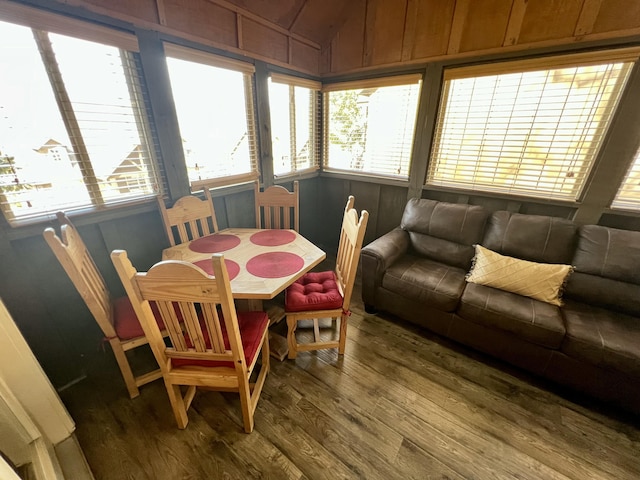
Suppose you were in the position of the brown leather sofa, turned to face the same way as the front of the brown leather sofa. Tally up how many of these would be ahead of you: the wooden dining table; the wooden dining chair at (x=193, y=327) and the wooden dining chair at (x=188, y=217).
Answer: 3

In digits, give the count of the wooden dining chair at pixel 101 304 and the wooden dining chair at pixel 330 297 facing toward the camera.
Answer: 0

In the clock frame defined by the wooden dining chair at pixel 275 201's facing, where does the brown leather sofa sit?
The brown leather sofa is roughly at 10 o'clock from the wooden dining chair.

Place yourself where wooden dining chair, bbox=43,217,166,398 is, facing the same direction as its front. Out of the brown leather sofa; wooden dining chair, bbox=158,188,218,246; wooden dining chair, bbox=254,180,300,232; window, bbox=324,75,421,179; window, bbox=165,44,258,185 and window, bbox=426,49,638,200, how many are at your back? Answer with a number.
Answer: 0

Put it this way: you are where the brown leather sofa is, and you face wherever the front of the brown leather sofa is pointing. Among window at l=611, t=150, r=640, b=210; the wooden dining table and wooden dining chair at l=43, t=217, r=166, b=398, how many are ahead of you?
2

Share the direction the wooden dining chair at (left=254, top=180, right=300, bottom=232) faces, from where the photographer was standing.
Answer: facing the viewer

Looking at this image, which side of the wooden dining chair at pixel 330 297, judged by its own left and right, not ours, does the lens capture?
left

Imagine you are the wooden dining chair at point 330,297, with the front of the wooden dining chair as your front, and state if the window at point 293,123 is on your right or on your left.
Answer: on your right

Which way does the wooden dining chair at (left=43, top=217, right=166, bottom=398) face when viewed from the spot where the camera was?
facing to the right of the viewer

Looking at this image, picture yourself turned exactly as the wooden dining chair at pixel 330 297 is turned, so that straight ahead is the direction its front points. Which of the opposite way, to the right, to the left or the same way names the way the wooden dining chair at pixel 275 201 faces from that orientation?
to the left

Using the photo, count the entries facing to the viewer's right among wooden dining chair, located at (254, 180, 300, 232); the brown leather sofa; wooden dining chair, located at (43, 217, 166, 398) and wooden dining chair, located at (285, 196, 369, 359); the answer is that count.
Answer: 1

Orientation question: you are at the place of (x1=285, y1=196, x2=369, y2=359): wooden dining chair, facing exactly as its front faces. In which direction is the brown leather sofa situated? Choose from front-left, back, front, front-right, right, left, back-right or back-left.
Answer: back

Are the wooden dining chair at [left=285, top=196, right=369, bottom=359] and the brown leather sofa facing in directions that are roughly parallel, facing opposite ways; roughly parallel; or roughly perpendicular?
roughly parallel

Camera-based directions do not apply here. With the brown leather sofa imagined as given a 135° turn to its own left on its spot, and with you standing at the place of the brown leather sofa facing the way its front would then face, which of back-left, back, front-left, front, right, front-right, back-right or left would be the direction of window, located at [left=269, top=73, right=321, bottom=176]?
back

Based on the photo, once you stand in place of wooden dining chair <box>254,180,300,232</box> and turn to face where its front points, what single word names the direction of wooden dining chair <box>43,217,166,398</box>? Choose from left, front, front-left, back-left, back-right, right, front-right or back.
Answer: front-right

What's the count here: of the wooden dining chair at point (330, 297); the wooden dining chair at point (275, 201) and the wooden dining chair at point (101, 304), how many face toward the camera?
1

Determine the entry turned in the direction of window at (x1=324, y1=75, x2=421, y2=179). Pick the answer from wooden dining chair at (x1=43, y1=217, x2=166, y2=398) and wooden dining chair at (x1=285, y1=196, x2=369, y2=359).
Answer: wooden dining chair at (x1=43, y1=217, x2=166, y2=398)

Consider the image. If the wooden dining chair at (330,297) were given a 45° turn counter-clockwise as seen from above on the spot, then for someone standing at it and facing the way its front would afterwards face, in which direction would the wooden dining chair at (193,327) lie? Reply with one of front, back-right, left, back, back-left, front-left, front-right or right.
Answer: front
